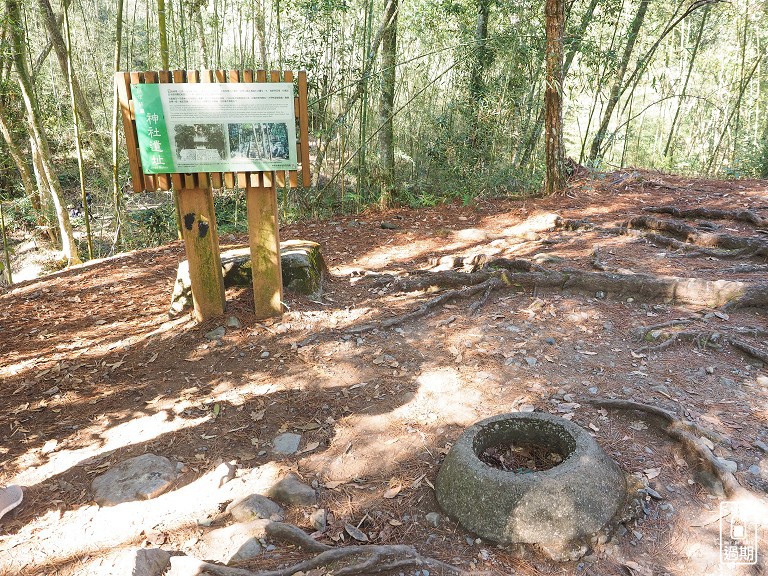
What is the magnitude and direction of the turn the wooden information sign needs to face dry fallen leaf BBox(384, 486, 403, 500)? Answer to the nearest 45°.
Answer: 0° — it already faces it

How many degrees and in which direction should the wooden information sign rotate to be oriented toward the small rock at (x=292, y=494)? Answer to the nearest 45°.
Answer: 0° — it already faces it

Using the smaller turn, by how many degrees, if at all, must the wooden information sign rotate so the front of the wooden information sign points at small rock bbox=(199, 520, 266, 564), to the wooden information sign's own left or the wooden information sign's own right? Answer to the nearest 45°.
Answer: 0° — it already faces it

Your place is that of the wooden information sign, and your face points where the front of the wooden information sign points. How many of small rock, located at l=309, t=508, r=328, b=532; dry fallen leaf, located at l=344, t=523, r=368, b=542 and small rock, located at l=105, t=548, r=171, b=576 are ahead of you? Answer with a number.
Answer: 3

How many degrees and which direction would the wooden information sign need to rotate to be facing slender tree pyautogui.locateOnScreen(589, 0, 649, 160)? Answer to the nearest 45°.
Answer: approximately 135° to its left

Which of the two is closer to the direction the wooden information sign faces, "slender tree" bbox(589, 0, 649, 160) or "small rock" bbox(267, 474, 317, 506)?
the small rock

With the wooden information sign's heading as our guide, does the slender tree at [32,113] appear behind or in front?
behind

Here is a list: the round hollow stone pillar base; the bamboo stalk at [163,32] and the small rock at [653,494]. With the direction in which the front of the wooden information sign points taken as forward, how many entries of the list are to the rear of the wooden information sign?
1

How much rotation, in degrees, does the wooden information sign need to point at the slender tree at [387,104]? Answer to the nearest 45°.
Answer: approximately 135° to its left

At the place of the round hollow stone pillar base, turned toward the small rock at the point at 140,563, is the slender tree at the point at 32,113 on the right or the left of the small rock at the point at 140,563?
right

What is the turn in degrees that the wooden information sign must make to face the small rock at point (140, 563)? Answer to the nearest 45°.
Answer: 0° — it already faces it

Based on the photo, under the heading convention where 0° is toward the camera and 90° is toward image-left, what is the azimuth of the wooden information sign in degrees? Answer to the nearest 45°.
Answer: approximately 0°

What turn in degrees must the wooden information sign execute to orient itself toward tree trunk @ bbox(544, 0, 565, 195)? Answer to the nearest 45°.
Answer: approximately 135° to its left

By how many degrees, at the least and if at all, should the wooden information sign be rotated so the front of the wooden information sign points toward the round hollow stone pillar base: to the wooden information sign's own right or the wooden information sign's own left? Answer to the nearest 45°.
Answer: approximately 45° to the wooden information sign's own left

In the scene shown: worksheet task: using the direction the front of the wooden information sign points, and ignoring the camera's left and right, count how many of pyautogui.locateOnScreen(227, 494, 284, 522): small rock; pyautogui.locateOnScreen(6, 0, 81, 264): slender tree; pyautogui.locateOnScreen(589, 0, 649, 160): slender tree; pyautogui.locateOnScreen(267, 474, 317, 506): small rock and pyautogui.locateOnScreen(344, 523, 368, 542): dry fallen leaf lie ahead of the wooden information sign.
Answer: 3

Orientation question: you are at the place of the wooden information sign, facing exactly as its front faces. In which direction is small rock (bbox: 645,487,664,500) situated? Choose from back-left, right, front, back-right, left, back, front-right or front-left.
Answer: front-left

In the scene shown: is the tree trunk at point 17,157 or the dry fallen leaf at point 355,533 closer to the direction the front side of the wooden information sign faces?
the dry fallen leaf
